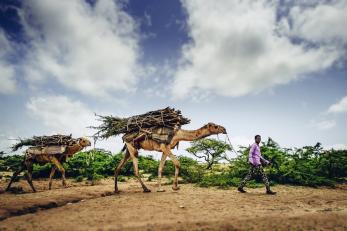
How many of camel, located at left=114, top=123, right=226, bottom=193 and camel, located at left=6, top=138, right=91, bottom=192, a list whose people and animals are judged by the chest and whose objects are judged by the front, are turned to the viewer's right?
2

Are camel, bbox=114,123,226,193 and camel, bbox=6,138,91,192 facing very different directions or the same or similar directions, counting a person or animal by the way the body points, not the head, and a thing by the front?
same or similar directions

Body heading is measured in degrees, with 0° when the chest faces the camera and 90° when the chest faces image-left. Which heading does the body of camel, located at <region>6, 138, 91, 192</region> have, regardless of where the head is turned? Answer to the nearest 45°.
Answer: approximately 270°

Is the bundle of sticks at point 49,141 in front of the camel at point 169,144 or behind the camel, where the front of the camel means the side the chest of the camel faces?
behind

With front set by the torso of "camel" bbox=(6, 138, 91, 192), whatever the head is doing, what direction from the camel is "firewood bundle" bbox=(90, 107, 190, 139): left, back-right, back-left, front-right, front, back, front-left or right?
front-right

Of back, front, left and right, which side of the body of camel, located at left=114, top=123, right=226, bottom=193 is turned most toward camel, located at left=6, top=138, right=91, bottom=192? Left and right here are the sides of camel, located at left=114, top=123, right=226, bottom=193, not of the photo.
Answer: back

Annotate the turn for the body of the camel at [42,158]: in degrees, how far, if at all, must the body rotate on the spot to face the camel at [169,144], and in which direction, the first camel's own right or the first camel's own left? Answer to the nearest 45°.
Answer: approximately 45° to the first camel's own right

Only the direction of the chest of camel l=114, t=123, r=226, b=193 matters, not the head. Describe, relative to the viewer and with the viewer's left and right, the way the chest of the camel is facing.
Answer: facing to the right of the viewer
